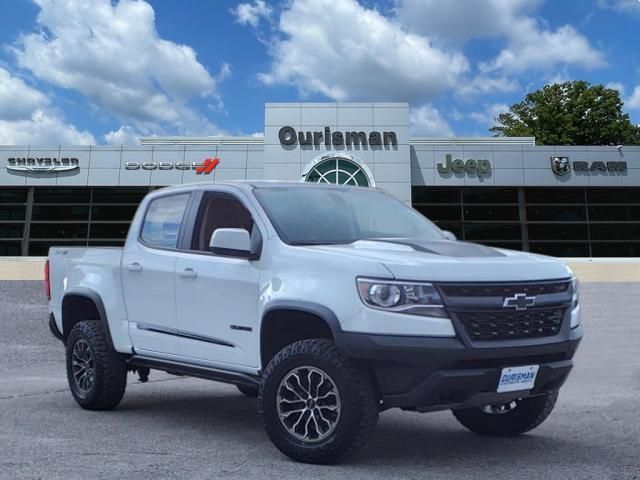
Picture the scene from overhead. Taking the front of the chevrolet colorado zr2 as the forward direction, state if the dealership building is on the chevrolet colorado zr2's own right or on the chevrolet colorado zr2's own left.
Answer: on the chevrolet colorado zr2's own left

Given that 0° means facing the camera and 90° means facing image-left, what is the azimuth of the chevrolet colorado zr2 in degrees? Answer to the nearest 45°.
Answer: approximately 315°

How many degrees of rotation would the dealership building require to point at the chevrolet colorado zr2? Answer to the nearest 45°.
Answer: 0° — it already faces it

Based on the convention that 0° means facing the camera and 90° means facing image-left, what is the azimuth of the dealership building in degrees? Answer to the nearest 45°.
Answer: approximately 0°
